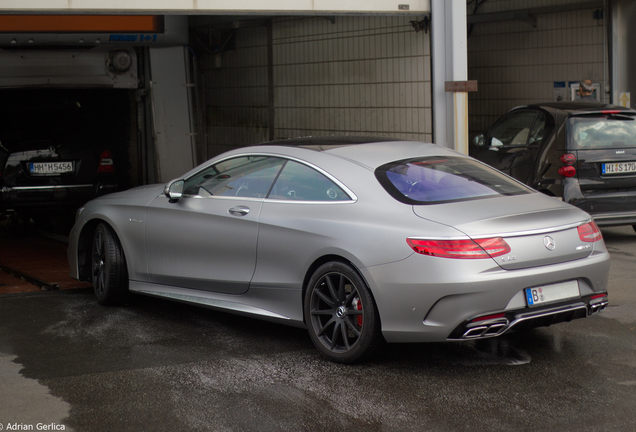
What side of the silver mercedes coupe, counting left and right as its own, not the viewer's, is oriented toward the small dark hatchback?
right

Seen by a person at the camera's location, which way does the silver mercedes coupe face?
facing away from the viewer and to the left of the viewer

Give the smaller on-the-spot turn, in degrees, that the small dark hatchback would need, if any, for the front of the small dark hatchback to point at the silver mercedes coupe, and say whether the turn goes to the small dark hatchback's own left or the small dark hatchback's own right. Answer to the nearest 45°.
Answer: approximately 135° to the small dark hatchback's own left

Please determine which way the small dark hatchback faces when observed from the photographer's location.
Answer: facing away from the viewer and to the left of the viewer
